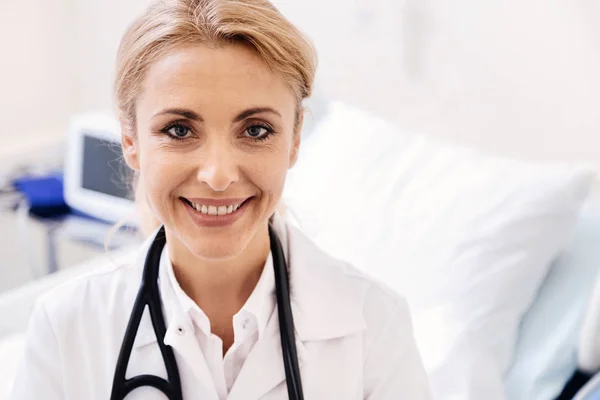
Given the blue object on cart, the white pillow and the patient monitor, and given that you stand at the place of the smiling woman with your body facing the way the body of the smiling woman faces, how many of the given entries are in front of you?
0

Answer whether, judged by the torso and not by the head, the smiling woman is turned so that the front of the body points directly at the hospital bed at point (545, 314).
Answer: no

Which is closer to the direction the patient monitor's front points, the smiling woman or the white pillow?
the smiling woman

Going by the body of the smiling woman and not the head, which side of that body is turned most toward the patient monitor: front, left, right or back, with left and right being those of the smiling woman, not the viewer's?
back

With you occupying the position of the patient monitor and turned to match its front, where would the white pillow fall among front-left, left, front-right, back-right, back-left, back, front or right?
left

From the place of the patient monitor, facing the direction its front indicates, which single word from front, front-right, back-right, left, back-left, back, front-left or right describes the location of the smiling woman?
front-left

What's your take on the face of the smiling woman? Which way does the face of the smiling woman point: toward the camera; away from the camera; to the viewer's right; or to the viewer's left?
toward the camera

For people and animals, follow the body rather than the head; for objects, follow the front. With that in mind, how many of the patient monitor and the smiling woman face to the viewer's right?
0

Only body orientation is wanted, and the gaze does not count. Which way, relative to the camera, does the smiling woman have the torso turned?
toward the camera
